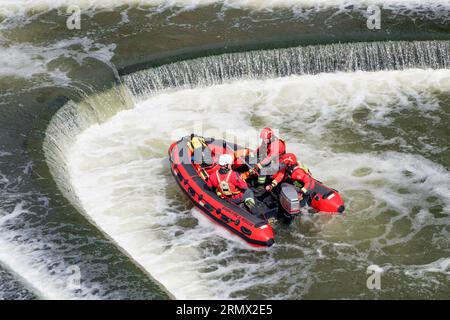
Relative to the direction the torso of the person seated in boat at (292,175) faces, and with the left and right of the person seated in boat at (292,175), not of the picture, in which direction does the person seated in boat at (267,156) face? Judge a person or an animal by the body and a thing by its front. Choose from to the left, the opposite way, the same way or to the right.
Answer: the same way

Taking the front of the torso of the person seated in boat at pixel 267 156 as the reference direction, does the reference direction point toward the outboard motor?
no

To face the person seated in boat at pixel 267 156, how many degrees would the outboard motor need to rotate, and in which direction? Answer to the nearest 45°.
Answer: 0° — it already faces them

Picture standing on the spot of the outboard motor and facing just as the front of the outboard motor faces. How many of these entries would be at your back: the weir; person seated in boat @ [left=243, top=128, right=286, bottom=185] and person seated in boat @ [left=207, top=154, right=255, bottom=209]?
0

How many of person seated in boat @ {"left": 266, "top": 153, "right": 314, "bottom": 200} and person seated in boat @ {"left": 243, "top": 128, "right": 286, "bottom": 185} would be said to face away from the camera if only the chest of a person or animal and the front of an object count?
0

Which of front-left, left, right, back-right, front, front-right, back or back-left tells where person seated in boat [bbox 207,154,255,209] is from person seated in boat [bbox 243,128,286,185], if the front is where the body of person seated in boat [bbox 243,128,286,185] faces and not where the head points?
front

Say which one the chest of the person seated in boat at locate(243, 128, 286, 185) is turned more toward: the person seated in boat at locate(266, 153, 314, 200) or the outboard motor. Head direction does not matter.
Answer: the outboard motor

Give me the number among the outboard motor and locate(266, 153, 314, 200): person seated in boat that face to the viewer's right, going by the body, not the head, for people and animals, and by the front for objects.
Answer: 0

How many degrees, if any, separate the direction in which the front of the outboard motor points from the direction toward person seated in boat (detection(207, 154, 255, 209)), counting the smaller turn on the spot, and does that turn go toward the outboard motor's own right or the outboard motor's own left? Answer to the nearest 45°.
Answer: approximately 45° to the outboard motor's own left

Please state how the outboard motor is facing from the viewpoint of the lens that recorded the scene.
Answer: facing away from the viewer and to the left of the viewer
